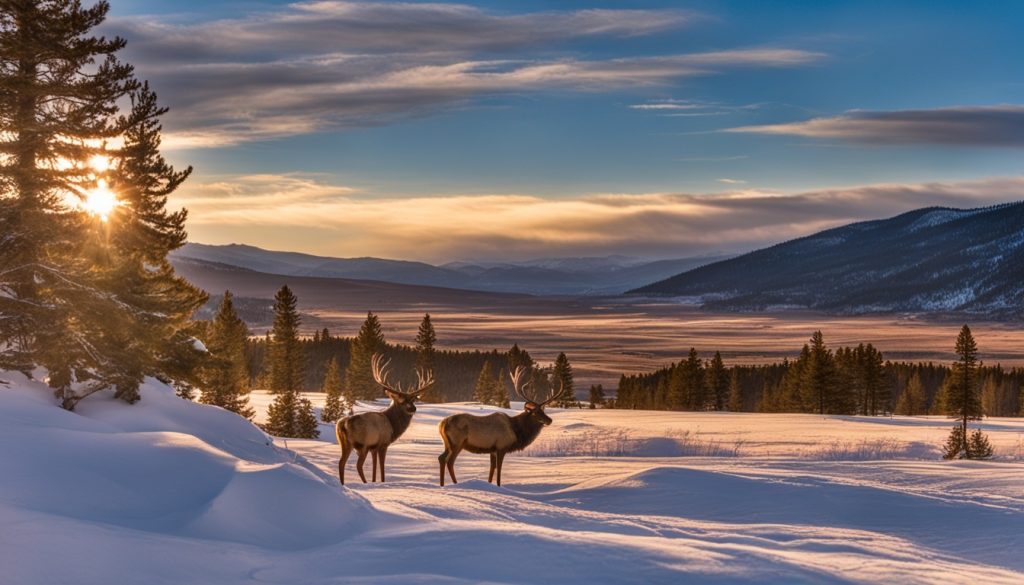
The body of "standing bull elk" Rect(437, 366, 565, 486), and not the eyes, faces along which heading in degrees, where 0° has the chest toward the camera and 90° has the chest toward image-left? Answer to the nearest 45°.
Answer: approximately 270°

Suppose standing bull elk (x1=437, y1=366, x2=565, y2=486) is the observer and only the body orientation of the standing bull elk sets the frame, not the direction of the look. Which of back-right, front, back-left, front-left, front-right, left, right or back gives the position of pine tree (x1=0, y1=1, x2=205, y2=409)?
back

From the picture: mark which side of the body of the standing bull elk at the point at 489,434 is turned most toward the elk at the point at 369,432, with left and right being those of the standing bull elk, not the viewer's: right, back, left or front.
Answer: back

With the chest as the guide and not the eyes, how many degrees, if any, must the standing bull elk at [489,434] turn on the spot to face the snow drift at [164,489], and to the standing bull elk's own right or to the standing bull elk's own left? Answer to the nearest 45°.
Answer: approximately 90° to the standing bull elk's own right
